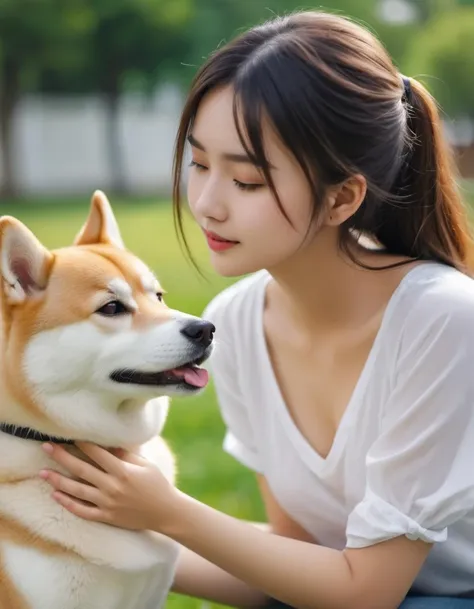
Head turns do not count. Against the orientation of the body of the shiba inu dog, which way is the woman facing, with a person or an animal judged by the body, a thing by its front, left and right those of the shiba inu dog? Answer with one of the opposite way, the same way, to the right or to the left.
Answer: to the right

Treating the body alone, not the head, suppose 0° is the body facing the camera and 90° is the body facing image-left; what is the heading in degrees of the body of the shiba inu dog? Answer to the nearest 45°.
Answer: approximately 315°

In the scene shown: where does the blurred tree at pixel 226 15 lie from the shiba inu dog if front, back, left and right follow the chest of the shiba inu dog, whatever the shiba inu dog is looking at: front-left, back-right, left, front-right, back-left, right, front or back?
back-left

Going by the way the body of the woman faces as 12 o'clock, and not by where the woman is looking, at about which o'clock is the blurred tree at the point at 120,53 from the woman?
The blurred tree is roughly at 4 o'clock from the woman.

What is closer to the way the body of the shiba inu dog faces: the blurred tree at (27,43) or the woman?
the woman

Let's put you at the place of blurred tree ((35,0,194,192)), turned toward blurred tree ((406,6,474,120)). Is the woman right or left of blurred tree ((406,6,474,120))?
right

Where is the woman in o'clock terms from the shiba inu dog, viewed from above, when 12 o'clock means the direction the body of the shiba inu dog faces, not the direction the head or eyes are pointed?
The woman is roughly at 10 o'clock from the shiba inu dog.

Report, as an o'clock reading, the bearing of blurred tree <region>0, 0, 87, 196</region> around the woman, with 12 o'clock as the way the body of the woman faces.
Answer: The blurred tree is roughly at 4 o'clock from the woman.

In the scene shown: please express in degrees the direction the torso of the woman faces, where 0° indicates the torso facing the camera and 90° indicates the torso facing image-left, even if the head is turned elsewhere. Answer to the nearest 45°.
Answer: approximately 45°
